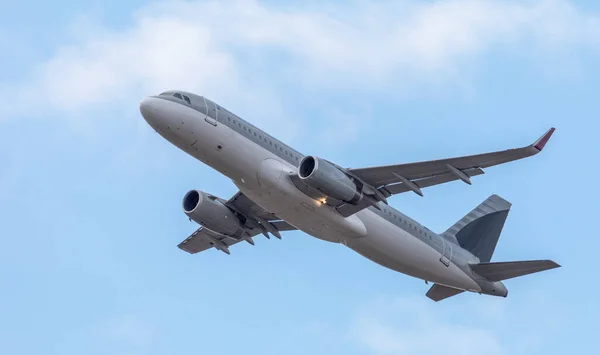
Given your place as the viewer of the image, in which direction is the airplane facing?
facing the viewer and to the left of the viewer
